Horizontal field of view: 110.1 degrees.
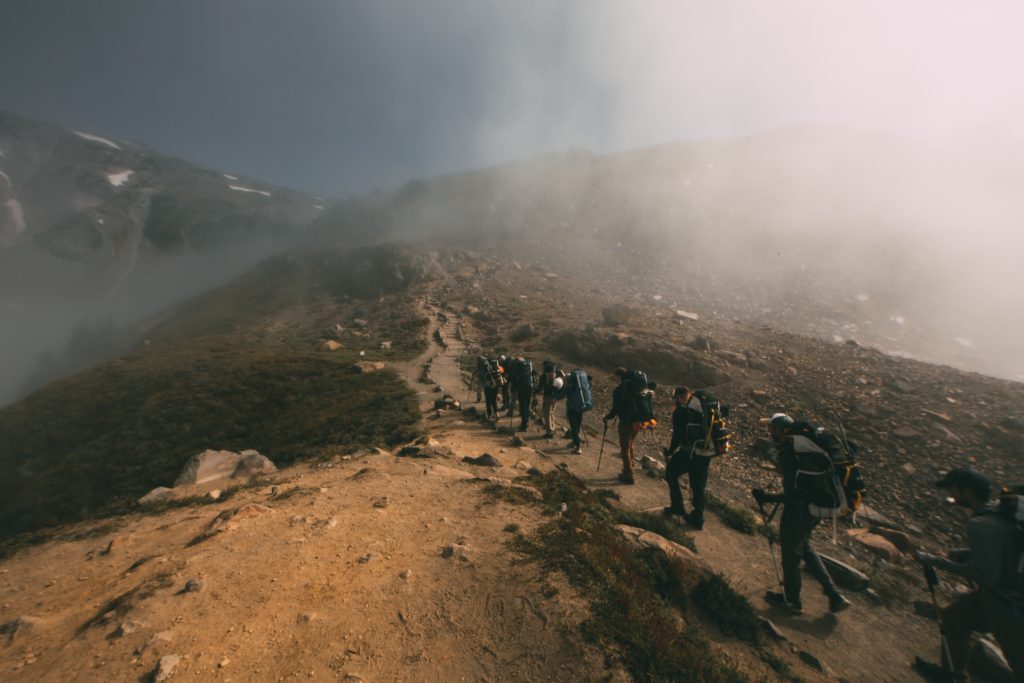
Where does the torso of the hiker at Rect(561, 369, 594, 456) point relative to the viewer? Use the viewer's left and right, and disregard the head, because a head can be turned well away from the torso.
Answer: facing away from the viewer and to the left of the viewer

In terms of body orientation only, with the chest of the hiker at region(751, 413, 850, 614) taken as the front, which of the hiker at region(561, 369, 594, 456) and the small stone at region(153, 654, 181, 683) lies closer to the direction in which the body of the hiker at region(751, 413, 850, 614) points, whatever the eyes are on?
the hiker

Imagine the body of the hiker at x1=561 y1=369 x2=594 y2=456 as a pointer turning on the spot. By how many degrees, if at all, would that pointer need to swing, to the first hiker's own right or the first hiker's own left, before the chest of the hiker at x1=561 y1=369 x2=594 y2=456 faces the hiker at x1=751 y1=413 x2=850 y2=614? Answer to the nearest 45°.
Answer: approximately 180°

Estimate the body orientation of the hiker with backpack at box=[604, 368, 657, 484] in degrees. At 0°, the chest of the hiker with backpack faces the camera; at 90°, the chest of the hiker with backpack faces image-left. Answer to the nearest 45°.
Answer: approximately 135°

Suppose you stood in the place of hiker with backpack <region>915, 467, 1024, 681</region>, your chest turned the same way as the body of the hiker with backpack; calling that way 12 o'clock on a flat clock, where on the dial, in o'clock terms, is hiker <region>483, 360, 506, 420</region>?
The hiker is roughly at 12 o'clock from the hiker with backpack.

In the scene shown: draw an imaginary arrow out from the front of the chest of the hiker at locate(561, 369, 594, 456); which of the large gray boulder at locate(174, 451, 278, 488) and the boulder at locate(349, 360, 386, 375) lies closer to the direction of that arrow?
the boulder

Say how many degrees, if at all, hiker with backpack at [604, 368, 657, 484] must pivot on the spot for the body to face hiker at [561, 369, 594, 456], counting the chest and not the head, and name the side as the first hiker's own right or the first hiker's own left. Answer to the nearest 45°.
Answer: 0° — they already face them

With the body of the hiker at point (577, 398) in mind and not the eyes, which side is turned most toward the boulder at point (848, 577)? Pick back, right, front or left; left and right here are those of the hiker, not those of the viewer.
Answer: back

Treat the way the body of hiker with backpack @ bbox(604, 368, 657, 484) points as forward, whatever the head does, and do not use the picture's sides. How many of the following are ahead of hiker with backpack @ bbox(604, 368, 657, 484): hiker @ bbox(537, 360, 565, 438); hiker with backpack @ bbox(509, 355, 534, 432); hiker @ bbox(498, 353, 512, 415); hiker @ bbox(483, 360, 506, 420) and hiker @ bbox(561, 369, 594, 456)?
5

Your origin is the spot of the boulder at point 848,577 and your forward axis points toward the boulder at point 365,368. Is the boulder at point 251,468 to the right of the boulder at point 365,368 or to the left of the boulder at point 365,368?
left

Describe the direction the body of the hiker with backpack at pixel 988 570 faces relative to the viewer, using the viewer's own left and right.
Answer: facing to the left of the viewer

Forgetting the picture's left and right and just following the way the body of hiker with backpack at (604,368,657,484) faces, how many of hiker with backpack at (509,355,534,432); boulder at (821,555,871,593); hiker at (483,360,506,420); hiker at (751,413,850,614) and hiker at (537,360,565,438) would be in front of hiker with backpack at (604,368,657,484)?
3

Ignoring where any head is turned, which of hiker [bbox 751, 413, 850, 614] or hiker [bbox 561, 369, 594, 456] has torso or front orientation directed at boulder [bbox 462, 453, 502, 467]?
hiker [bbox 751, 413, 850, 614]
